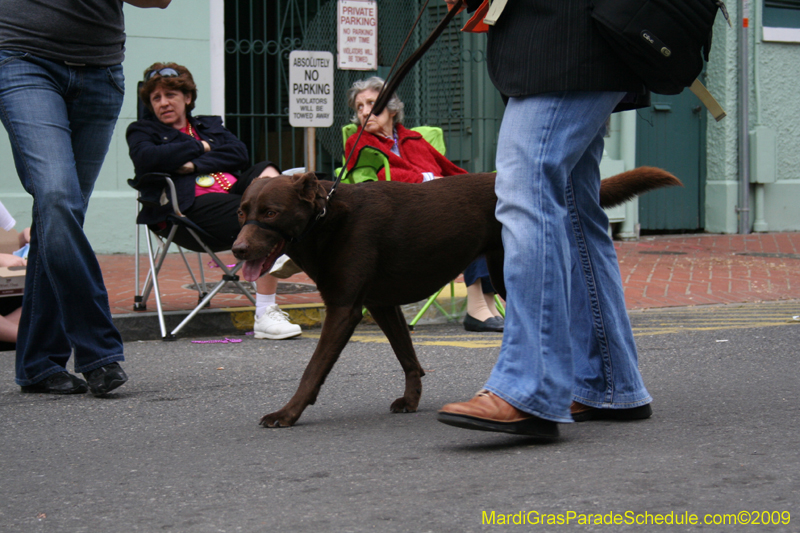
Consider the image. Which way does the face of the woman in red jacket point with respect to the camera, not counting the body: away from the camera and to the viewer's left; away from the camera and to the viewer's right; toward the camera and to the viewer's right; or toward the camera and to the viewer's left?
toward the camera and to the viewer's left

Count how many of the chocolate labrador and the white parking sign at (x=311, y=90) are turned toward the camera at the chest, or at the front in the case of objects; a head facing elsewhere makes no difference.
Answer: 1

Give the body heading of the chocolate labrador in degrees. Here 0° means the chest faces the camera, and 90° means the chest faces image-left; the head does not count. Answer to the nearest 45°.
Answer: approximately 90°

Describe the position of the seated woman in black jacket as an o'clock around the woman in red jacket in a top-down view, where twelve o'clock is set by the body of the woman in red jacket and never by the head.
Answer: The seated woman in black jacket is roughly at 4 o'clock from the woman in red jacket.

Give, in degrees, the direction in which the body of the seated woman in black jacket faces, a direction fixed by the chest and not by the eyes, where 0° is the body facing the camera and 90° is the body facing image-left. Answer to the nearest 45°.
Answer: approximately 315°

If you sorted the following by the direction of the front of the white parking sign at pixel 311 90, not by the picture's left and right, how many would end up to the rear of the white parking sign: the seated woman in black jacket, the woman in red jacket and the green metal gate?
1

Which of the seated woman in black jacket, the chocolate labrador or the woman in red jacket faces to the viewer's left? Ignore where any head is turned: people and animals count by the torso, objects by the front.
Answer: the chocolate labrador

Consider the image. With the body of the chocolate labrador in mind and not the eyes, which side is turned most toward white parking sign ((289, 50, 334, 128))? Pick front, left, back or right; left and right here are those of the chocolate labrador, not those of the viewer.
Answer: right

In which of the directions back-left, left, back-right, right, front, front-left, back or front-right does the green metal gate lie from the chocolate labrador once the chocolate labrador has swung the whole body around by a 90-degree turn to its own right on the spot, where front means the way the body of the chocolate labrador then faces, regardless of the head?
front

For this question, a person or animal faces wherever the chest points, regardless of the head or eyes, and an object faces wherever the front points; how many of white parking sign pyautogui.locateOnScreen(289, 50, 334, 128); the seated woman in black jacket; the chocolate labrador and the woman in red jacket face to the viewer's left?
1

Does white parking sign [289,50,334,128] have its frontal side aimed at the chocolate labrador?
yes

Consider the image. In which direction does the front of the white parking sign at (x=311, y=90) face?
toward the camera

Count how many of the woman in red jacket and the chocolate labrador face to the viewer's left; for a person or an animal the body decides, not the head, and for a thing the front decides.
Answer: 1

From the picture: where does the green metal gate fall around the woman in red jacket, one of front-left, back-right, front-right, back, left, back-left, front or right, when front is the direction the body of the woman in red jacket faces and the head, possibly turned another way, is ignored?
back-left

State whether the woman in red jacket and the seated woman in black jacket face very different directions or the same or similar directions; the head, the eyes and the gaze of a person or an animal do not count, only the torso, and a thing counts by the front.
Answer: same or similar directions

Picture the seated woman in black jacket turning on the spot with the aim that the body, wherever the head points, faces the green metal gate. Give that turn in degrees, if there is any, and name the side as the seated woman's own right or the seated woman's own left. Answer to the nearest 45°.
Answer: approximately 135° to the seated woman's own left

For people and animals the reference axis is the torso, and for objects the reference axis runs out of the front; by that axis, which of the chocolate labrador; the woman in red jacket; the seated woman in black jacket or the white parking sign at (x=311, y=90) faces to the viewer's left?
the chocolate labrador

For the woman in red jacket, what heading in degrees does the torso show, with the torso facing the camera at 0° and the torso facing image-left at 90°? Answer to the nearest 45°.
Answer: approximately 315°

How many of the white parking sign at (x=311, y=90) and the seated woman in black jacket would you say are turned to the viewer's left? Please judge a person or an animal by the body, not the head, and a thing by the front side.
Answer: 0
